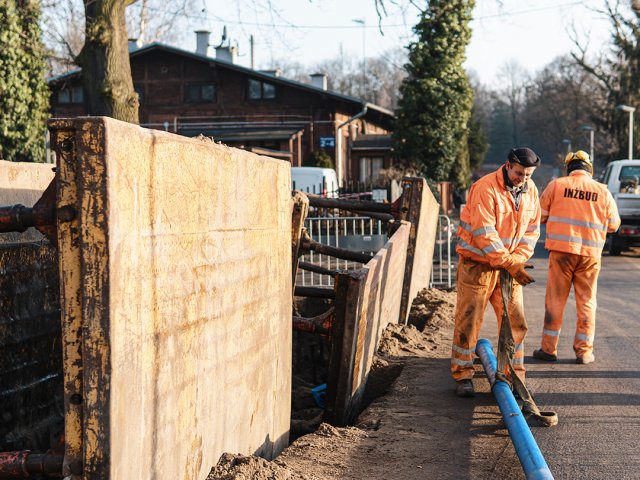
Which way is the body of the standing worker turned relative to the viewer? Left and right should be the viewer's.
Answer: facing away from the viewer

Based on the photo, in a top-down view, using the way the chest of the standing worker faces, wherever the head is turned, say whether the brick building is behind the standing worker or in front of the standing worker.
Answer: in front

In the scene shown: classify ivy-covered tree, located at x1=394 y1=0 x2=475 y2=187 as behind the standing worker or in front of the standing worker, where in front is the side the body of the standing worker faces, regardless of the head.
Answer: in front

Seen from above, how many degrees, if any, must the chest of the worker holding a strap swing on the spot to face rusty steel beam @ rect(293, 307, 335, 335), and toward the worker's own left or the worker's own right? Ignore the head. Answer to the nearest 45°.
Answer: approximately 90° to the worker's own right

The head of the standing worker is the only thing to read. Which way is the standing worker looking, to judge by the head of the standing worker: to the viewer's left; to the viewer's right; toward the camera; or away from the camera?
away from the camera

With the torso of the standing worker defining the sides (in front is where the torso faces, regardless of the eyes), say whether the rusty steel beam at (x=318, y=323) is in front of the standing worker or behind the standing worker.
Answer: behind

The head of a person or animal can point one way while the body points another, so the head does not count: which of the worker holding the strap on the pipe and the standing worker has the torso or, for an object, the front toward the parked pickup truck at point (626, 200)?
the standing worker

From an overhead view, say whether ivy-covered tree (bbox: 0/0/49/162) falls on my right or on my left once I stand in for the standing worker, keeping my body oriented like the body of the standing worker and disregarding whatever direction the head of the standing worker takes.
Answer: on my left

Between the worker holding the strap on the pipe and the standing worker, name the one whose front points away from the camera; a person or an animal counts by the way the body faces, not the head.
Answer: the standing worker
